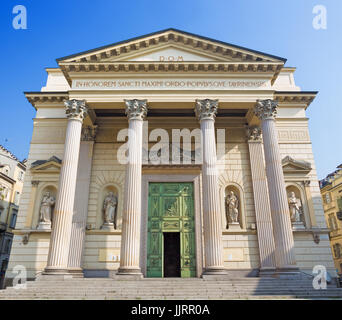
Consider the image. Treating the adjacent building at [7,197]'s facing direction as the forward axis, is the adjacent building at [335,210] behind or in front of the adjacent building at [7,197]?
in front

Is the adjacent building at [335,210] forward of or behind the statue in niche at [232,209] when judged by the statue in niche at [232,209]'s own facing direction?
behind

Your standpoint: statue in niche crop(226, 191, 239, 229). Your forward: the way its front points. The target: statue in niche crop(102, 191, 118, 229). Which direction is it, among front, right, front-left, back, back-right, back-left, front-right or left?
right

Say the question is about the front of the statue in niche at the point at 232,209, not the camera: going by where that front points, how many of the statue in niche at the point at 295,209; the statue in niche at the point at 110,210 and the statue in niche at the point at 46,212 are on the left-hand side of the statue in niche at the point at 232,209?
1

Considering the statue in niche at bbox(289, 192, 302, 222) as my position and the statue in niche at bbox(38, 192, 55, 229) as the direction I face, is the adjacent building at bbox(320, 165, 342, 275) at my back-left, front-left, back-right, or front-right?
back-right

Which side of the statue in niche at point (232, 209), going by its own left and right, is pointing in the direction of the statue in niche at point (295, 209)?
left

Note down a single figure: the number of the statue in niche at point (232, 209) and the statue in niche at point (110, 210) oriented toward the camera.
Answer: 2

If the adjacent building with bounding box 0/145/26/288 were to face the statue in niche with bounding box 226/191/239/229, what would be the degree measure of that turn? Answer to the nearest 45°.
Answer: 0° — it already faces it

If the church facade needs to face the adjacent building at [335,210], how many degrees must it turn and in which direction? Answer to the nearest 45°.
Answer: approximately 135° to its left

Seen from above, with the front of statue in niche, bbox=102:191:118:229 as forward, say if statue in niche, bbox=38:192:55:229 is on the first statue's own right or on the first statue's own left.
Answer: on the first statue's own right

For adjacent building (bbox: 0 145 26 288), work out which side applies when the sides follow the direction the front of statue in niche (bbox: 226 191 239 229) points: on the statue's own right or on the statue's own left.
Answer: on the statue's own right

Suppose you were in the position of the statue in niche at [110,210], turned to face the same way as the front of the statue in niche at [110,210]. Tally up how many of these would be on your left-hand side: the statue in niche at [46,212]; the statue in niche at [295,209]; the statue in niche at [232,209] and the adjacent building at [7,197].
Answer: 2
